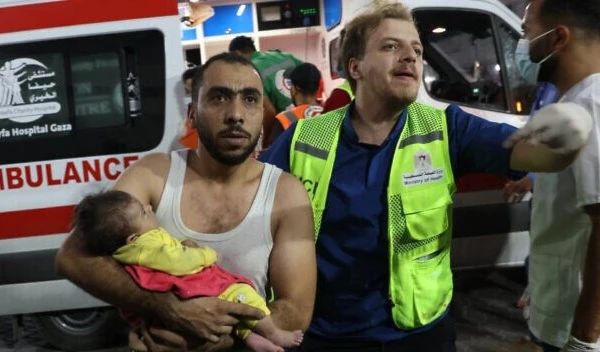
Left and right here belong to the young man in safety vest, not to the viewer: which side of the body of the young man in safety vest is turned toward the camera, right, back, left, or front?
front

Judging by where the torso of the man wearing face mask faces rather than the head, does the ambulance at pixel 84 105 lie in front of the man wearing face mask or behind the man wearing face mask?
in front

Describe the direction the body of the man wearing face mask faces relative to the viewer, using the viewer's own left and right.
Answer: facing to the left of the viewer

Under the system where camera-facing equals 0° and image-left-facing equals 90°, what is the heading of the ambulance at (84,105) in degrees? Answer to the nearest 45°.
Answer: approximately 270°

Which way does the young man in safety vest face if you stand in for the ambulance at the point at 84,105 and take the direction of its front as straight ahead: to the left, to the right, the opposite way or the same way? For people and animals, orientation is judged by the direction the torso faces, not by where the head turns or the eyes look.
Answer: to the right

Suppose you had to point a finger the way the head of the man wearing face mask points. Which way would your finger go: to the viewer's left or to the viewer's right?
to the viewer's left

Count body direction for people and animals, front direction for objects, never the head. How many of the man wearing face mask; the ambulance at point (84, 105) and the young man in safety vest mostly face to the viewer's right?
1

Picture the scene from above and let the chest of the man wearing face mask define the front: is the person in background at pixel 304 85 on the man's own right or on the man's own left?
on the man's own right

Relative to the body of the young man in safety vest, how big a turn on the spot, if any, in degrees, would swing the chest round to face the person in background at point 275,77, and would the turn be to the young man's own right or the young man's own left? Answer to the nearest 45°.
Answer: approximately 180°

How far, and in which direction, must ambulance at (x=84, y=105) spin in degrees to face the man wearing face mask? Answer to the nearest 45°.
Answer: approximately 45° to its right

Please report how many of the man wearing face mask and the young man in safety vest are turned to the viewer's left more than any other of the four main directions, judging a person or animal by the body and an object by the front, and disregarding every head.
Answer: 1

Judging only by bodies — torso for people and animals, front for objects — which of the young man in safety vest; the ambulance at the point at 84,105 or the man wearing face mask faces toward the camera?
the young man in safety vest
